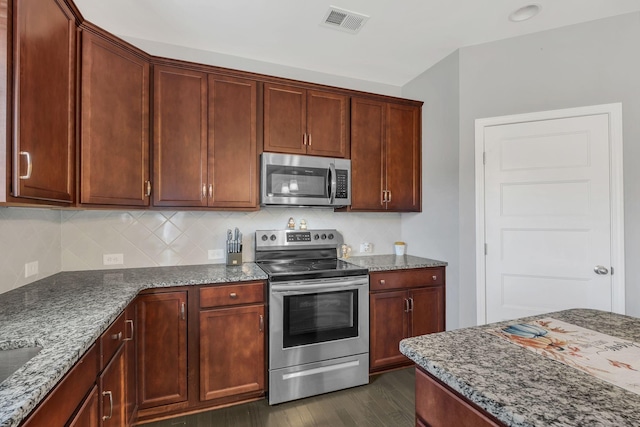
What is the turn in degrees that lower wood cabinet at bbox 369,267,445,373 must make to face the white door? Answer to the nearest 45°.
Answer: approximately 45° to its left

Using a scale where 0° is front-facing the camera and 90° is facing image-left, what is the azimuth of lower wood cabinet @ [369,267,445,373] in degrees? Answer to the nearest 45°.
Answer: approximately 315°

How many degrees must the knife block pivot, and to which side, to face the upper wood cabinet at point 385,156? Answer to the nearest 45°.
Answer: approximately 90° to its left

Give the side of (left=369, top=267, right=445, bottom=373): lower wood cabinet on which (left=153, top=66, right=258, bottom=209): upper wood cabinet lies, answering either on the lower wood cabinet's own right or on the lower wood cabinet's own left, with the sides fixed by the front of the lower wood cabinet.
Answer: on the lower wood cabinet's own right

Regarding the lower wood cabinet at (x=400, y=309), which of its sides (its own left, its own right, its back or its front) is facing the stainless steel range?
right

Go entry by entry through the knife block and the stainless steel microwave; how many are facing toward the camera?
2

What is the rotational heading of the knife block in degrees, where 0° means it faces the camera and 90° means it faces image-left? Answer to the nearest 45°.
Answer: approximately 0°
